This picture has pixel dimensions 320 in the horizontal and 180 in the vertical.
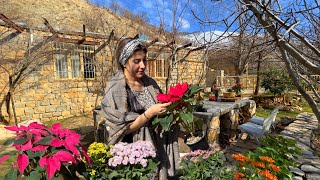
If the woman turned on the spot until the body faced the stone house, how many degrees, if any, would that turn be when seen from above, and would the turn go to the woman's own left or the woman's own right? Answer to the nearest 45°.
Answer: approximately 180°

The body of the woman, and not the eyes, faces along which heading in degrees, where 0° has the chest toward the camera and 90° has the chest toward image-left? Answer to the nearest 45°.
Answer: approximately 315°

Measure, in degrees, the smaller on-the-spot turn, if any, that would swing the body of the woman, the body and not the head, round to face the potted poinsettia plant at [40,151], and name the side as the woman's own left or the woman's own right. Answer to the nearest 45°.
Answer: approximately 90° to the woman's own right

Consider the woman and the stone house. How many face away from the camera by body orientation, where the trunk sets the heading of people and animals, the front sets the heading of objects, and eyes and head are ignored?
0

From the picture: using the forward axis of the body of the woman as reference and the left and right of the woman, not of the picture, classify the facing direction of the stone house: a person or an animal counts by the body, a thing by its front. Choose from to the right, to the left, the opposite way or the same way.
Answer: the same way

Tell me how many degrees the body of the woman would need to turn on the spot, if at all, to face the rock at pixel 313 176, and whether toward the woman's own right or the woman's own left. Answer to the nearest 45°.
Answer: approximately 45° to the woman's own left

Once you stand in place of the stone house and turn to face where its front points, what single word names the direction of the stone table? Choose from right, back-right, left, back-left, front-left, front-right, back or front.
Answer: front

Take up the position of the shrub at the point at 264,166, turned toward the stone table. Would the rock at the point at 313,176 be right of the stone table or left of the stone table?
right

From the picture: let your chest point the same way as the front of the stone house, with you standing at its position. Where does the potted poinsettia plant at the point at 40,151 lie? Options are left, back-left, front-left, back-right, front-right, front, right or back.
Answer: front-right

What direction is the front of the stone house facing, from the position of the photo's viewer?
facing the viewer and to the right of the viewer

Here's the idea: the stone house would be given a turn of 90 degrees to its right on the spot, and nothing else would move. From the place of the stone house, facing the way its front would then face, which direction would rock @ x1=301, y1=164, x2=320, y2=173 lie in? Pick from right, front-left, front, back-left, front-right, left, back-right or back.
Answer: left

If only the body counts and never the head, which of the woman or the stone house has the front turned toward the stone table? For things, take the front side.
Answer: the stone house

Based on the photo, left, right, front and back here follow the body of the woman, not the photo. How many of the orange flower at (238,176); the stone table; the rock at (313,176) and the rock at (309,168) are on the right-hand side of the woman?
0

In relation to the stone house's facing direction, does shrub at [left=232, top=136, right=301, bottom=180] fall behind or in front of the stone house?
in front

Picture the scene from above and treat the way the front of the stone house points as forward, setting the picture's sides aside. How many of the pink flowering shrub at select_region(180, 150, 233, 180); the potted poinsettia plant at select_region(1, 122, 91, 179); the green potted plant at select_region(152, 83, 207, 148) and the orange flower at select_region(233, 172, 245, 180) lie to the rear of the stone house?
0

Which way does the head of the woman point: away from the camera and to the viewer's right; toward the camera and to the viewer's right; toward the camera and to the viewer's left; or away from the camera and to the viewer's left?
toward the camera and to the viewer's right

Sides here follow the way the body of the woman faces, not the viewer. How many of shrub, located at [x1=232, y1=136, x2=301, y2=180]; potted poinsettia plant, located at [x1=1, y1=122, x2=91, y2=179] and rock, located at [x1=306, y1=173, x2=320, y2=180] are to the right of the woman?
1
